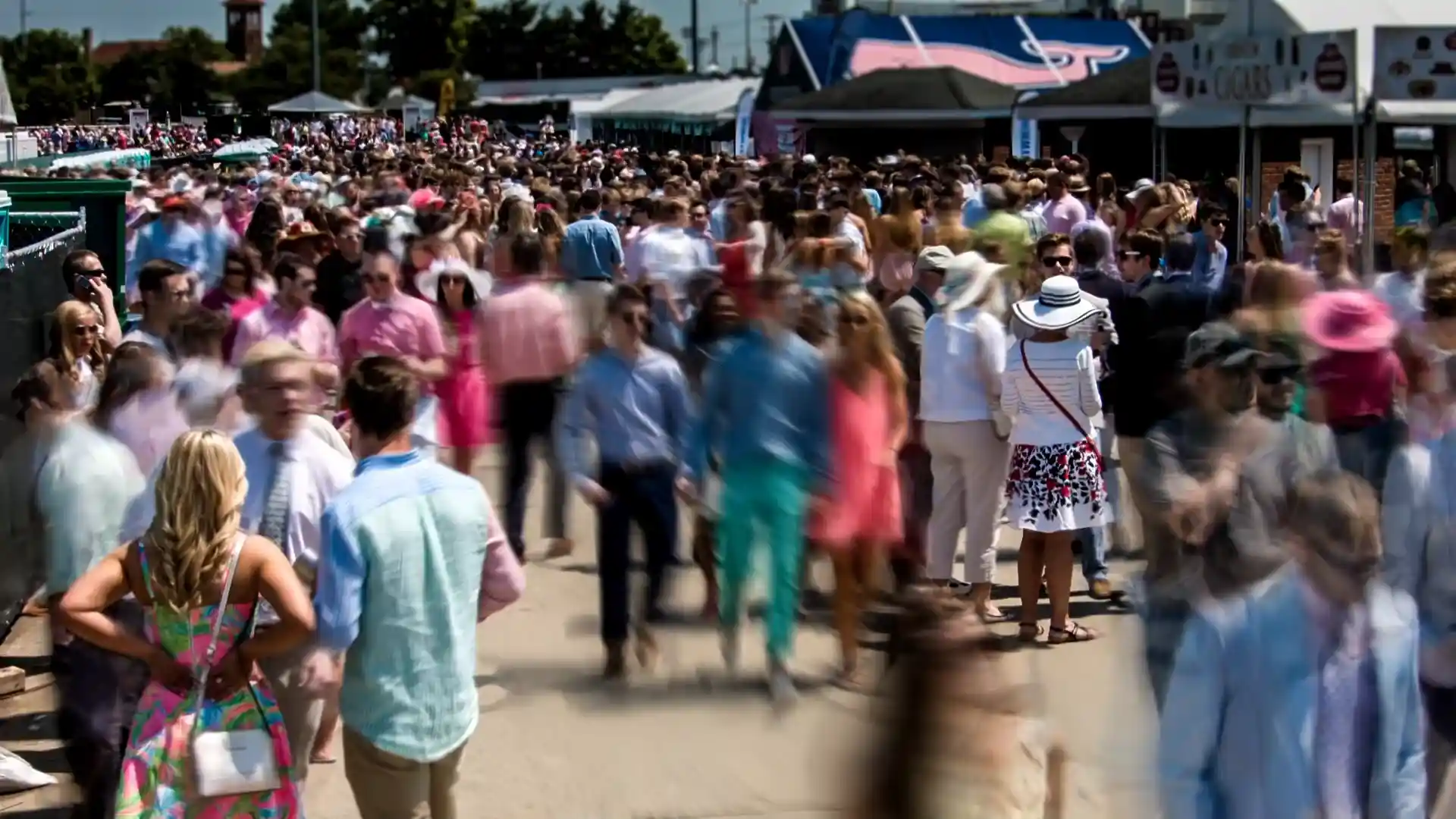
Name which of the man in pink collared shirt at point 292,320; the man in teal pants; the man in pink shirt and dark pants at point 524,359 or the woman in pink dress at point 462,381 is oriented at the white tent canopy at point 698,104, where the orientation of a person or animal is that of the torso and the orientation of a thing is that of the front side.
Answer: the man in pink shirt and dark pants at point 524,359

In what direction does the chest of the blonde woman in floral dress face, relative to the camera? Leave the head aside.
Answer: away from the camera

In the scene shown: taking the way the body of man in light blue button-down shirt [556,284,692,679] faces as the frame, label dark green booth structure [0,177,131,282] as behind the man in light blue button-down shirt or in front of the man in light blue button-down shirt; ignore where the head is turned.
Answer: behind

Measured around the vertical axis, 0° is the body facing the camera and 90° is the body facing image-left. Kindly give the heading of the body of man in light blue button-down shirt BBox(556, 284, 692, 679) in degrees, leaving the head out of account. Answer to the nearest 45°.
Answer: approximately 0°

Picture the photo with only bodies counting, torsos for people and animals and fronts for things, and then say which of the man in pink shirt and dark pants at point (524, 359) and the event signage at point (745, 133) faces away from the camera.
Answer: the man in pink shirt and dark pants

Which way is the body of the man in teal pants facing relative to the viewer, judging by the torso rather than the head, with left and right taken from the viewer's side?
facing the viewer

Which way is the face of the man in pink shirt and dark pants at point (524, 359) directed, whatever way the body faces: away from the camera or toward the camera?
away from the camera

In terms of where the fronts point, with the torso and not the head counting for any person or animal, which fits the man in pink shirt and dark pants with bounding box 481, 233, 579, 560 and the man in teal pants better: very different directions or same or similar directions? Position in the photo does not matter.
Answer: very different directions

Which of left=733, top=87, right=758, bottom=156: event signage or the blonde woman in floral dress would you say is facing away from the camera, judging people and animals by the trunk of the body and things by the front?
the blonde woman in floral dress

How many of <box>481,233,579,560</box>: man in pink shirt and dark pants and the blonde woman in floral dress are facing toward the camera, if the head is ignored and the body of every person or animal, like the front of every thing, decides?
0

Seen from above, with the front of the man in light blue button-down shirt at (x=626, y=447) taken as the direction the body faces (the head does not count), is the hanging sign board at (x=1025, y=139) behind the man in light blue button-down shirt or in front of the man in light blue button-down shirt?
behind

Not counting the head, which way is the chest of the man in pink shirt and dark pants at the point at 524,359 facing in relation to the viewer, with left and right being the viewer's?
facing away from the viewer

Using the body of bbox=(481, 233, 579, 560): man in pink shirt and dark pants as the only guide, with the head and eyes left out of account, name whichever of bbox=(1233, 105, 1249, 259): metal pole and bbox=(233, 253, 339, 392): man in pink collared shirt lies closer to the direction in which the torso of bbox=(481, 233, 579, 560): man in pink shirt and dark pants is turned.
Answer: the metal pole

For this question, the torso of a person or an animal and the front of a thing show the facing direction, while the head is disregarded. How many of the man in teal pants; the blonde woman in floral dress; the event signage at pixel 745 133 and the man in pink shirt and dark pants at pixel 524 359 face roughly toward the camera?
2
